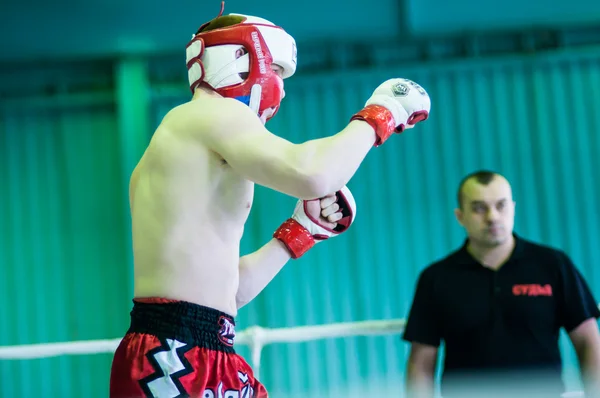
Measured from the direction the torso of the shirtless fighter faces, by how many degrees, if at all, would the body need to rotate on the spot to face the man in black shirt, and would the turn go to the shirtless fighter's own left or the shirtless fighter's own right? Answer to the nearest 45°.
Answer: approximately 45° to the shirtless fighter's own left

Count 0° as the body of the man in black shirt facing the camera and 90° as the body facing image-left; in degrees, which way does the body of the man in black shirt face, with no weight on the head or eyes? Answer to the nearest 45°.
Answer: approximately 0°

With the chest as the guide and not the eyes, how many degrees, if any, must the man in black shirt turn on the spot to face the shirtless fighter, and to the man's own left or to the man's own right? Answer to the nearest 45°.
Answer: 0° — they already face them

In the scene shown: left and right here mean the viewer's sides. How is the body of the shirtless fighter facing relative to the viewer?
facing to the right of the viewer

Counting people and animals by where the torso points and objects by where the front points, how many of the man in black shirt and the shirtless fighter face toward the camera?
1

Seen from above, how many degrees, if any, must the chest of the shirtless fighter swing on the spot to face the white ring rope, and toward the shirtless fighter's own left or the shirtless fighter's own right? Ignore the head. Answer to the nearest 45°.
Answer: approximately 90° to the shirtless fighter's own left

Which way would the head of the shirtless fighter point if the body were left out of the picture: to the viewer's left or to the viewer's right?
to the viewer's right
